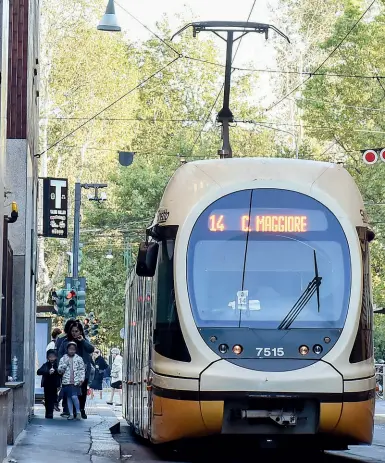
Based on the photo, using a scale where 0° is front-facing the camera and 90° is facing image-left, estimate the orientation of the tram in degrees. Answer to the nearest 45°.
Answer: approximately 0°

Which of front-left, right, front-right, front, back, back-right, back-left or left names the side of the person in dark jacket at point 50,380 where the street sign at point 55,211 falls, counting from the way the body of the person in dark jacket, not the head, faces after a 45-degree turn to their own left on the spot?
back-left

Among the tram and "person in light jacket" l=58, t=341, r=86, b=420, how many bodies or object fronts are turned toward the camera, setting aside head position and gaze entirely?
2

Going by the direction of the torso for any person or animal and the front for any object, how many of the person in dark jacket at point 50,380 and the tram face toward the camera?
2

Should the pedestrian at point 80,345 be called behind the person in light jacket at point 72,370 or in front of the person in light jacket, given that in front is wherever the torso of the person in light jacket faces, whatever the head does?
behind

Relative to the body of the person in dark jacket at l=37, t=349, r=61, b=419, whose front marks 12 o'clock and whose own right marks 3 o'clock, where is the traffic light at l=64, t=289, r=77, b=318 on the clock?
The traffic light is roughly at 6 o'clock from the person in dark jacket.

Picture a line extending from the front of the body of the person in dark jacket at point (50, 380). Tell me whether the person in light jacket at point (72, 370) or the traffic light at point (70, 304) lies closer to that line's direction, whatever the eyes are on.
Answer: the person in light jacket

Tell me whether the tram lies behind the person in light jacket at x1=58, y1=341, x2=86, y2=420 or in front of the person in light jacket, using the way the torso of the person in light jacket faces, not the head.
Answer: in front
